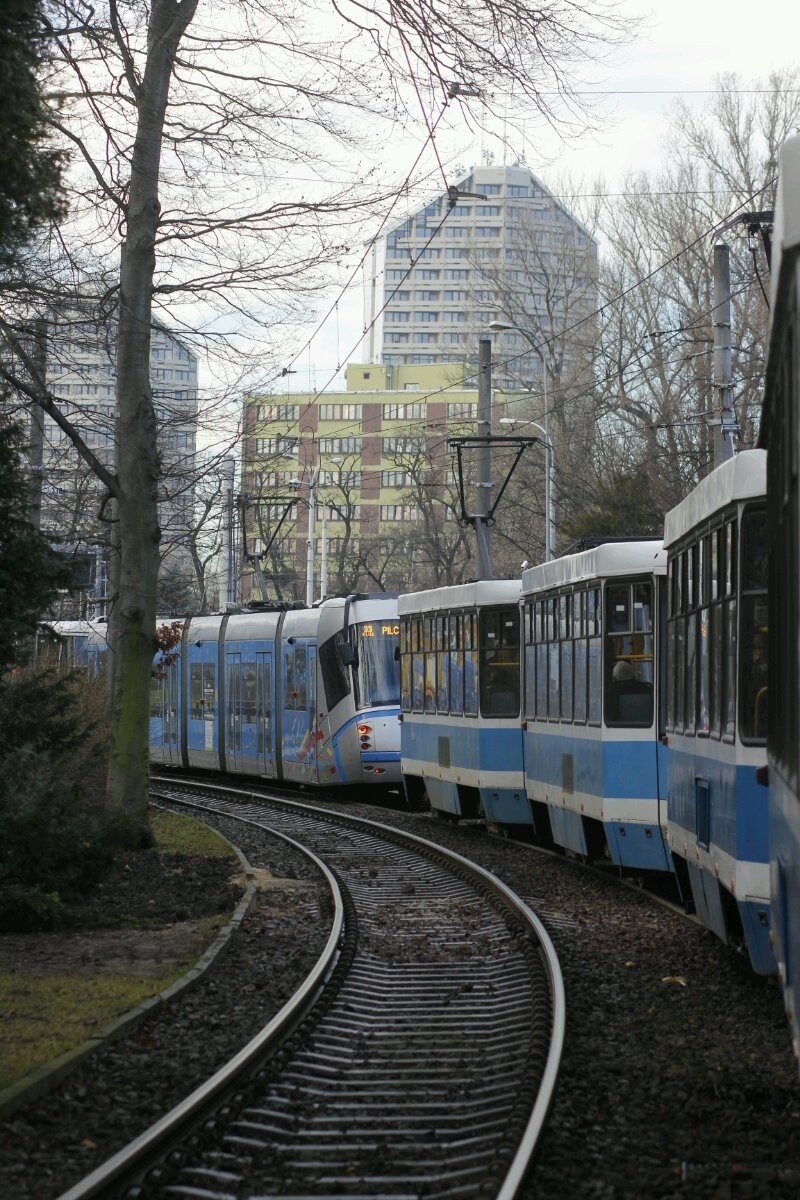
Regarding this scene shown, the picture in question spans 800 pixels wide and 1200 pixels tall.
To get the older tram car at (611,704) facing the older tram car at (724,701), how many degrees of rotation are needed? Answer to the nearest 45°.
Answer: approximately 135° to its left

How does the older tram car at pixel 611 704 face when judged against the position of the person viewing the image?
facing away from the viewer and to the left of the viewer

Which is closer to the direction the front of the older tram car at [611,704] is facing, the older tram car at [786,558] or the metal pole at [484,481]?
the metal pole

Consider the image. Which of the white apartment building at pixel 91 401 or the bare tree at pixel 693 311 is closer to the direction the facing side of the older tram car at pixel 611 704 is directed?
the white apartment building

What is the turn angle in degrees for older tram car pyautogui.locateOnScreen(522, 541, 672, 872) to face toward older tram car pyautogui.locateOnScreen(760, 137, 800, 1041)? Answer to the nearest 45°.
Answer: approximately 135° to its left

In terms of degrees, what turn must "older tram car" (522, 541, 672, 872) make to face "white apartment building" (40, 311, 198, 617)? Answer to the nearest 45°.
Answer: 0° — it already faces it

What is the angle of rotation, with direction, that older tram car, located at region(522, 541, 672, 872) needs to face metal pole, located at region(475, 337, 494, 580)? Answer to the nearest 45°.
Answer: approximately 45° to its right

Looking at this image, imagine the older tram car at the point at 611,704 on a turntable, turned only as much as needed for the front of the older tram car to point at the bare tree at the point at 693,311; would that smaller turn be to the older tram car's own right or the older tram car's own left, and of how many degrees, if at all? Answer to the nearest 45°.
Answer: approximately 45° to the older tram car's own right
